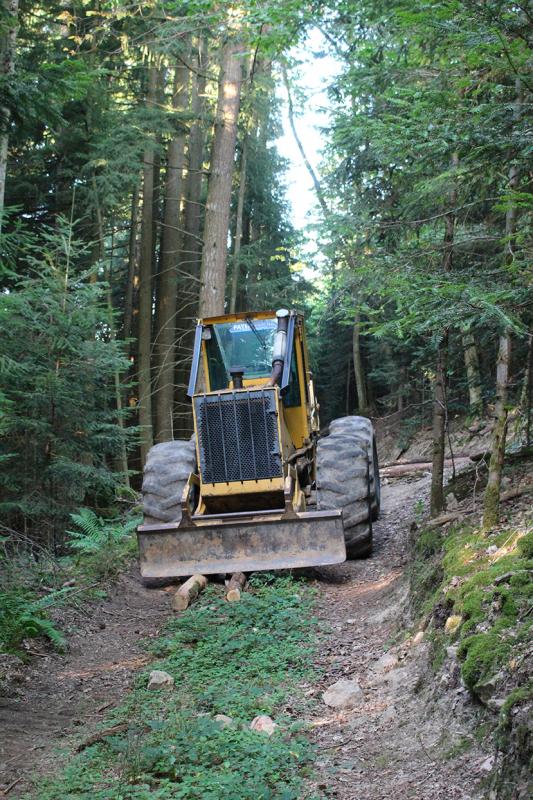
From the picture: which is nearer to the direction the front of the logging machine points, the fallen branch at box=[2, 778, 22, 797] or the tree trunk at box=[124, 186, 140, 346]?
the fallen branch

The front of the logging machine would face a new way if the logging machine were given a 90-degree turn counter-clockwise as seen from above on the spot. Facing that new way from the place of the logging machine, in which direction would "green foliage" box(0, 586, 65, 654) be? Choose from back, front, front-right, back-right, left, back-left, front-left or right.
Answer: back-right

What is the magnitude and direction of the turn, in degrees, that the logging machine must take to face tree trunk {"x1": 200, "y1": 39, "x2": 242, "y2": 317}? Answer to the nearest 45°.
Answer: approximately 180°

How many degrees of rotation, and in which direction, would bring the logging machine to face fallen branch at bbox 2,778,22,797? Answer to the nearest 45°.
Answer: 0° — it already faces it

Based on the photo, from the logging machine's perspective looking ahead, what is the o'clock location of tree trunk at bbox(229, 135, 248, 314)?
The tree trunk is roughly at 6 o'clock from the logging machine.

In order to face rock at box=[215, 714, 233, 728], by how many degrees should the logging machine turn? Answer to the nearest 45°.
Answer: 0° — it already faces it

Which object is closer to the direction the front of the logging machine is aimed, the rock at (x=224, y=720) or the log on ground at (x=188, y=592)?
the rock

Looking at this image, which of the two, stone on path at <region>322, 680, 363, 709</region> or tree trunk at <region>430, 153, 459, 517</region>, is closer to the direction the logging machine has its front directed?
the stone on path

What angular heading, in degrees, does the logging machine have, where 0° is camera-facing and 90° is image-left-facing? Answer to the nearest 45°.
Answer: approximately 0°

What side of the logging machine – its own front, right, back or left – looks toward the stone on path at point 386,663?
front

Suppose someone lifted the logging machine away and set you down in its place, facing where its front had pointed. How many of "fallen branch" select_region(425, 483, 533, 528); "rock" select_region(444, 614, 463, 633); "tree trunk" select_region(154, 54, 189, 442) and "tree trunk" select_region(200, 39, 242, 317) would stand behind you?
2

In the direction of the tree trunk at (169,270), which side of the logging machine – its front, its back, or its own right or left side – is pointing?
back

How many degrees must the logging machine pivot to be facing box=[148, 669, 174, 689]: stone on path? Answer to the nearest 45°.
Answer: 0° — it already faces it

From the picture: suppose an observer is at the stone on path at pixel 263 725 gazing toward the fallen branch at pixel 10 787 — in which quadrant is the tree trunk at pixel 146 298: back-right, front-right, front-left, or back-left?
back-right
